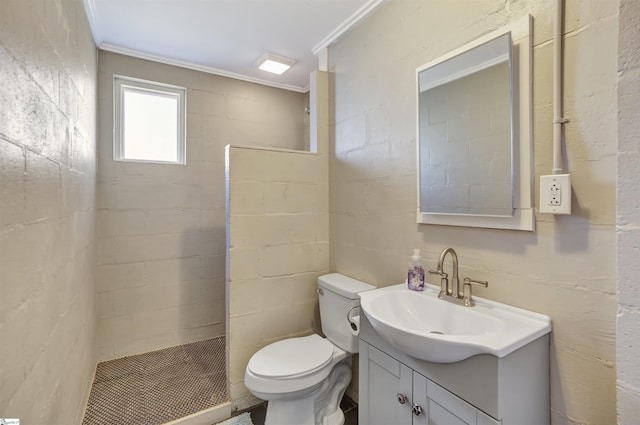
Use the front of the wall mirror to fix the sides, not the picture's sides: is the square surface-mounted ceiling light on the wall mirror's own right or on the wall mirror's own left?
on the wall mirror's own right

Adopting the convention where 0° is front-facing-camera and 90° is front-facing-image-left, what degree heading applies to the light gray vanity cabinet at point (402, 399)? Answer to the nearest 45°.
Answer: approximately 45°

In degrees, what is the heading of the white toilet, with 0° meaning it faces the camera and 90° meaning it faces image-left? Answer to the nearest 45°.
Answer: approximately 45°
